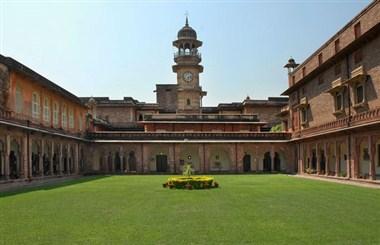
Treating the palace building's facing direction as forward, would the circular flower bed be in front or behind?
in front

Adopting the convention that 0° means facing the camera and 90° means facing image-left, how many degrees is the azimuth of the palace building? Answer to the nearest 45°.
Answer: approximately 0°
